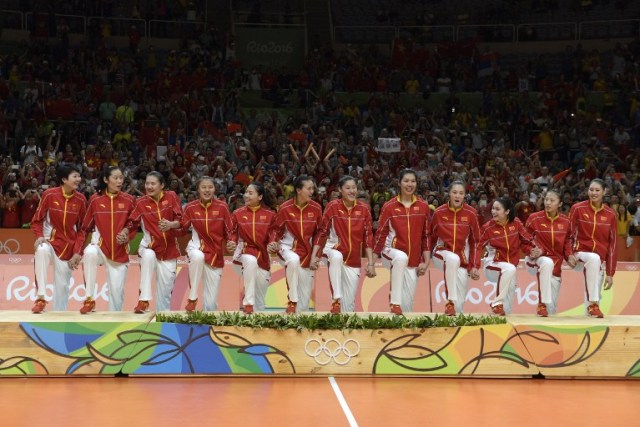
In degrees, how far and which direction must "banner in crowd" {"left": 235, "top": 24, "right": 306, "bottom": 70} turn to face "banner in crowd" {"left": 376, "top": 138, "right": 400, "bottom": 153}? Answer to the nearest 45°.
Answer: approximately 45° to its left

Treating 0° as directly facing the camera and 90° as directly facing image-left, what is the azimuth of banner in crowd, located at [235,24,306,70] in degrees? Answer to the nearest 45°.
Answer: approximately 0°
